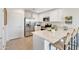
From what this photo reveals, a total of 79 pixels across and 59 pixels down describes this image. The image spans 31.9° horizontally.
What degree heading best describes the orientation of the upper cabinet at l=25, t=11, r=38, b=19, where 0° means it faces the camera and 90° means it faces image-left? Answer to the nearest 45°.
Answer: approximately 315°
